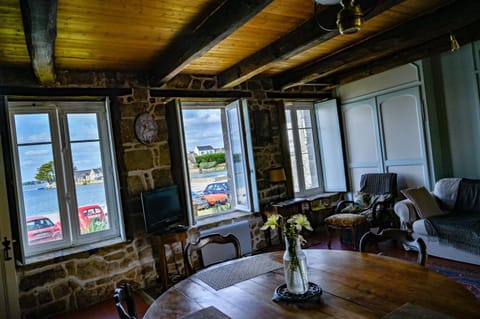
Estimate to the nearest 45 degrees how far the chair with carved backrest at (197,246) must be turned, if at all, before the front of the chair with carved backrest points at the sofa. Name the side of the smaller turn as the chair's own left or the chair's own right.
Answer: approximately 90° to the chair's own left

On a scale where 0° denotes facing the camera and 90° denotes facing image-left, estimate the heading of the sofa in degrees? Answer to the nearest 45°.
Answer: approximately 45°

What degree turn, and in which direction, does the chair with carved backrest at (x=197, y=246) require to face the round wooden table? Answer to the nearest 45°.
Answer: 0° — it already faces it

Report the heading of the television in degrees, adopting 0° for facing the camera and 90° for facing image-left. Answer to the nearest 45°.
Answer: approximately 315°

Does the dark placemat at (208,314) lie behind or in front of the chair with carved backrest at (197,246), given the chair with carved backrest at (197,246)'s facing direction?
in front

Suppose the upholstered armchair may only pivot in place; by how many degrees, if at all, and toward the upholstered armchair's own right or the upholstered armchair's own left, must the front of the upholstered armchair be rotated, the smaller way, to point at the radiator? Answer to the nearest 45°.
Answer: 0° — it already faces it

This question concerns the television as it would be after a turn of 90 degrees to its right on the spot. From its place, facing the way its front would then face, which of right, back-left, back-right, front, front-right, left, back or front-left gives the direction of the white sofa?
back-left

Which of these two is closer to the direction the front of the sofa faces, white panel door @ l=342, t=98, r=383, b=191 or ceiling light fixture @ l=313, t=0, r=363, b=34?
the ceiling light fixture

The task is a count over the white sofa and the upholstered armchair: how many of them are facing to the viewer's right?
0

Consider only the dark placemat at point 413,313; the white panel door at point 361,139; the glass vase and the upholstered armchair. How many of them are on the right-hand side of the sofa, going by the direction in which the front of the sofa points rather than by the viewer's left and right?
2

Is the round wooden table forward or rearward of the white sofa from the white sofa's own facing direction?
forward

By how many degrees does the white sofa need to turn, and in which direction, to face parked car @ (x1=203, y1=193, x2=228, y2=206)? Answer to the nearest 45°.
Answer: approximately 45° to its right
